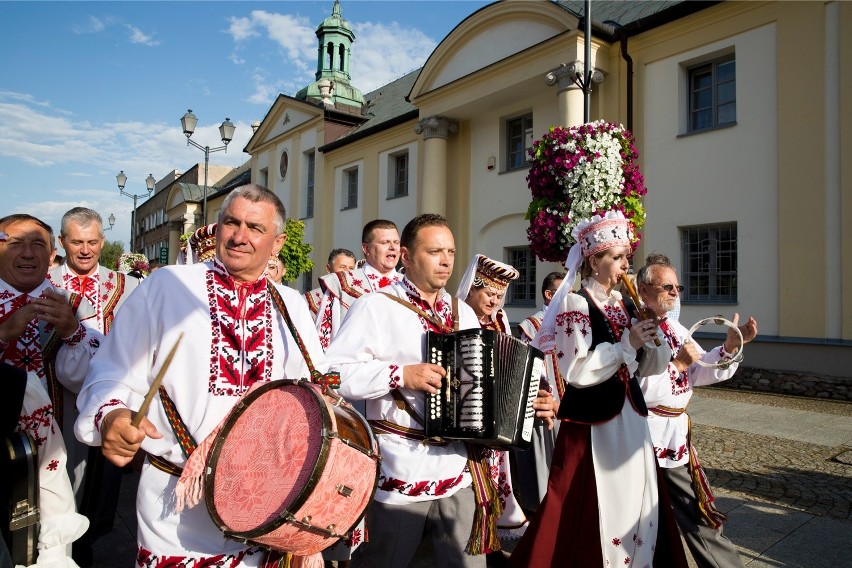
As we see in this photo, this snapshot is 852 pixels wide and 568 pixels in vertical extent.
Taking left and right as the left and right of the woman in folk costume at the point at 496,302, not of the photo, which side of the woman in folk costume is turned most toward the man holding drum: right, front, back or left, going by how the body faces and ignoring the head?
right

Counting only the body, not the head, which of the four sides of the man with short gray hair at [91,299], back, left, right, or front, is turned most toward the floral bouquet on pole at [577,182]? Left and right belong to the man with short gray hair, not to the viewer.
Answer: left

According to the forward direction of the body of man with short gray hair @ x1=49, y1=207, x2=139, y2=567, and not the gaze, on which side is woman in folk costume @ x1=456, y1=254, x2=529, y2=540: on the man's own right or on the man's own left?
on the man's own left

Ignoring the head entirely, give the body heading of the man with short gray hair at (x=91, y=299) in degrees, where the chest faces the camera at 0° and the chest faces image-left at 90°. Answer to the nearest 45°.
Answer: approximately 0°

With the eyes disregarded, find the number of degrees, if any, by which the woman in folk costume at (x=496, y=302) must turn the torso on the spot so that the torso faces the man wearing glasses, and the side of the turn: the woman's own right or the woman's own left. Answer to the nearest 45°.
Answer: approximately 45° to the woman's own left

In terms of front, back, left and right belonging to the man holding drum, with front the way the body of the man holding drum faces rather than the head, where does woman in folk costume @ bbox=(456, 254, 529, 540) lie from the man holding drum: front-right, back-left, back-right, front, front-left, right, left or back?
back-left

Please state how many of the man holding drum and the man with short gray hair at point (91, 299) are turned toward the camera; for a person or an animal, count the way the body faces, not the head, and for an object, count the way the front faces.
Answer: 2

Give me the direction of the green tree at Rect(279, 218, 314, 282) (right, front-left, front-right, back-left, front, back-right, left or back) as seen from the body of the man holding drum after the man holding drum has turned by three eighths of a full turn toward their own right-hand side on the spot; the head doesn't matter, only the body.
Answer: front-right

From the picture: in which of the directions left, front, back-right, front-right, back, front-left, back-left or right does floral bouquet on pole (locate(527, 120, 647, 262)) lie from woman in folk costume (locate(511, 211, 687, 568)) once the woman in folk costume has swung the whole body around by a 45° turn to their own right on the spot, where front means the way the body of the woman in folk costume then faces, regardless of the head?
back
